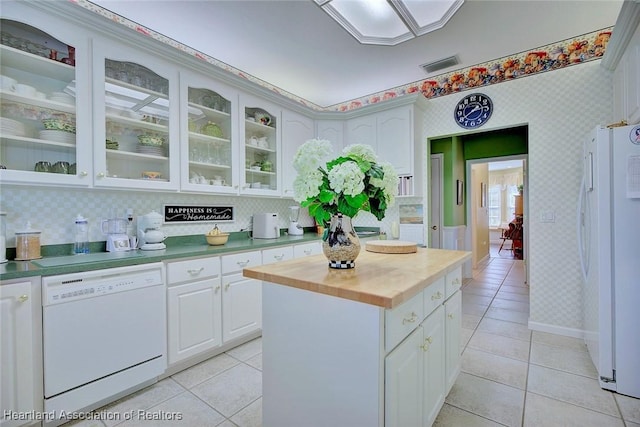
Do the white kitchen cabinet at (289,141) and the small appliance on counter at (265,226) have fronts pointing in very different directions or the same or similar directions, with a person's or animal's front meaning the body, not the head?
same or similar directions

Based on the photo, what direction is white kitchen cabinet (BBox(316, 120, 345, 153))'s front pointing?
toward the camera

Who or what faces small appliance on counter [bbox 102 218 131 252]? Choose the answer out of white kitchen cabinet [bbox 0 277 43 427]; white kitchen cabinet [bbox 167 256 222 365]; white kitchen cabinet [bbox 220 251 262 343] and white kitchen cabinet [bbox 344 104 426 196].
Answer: white kitchen cabinet [bbox 344 104 426 196]

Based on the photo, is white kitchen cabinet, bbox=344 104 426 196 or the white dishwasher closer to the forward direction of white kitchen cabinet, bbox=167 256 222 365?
the white kitchen cabinet

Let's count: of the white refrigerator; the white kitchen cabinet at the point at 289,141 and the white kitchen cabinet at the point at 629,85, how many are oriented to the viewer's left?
2

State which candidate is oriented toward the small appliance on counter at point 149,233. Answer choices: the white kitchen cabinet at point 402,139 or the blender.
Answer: the white kitchen cabinet

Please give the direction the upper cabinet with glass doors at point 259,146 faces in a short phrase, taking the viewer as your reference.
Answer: facing the viewer and to the right of the viewer

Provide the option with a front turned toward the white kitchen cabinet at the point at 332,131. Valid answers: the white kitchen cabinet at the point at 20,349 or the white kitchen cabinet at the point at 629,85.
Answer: the white kitchen cabinet at the point at 629,85

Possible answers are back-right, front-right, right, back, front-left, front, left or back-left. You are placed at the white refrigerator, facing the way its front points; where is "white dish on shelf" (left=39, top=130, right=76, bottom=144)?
front-left

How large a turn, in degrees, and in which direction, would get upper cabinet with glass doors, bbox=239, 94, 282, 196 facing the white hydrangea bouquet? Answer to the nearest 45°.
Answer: approximately 45° to its right

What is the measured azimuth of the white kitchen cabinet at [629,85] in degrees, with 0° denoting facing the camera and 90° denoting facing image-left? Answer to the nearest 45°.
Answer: approximately 90°

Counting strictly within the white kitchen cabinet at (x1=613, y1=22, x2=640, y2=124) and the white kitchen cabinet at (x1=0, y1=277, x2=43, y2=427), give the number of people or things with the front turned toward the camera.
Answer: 1

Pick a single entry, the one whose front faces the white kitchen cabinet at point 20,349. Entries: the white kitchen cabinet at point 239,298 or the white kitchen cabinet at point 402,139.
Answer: the white kitchen cabinet at point 402,139

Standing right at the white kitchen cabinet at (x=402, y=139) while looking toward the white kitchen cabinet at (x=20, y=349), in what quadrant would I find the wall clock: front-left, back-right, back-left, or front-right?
back-left

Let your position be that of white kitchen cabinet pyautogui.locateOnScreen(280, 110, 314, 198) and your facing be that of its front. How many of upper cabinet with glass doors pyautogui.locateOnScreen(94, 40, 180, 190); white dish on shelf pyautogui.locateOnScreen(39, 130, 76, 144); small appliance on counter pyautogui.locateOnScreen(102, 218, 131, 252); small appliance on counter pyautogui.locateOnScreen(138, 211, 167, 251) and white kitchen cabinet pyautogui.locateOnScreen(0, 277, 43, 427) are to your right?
5

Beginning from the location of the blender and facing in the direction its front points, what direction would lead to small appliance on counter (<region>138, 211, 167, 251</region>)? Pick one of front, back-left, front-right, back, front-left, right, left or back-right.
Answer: right

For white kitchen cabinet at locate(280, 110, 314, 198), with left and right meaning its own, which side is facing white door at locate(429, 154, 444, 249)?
left

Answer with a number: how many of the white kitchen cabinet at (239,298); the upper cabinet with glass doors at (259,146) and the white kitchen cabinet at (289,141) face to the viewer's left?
0

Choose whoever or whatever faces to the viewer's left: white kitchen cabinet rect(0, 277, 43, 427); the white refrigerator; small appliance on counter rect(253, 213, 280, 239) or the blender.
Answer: the white refrigerator
